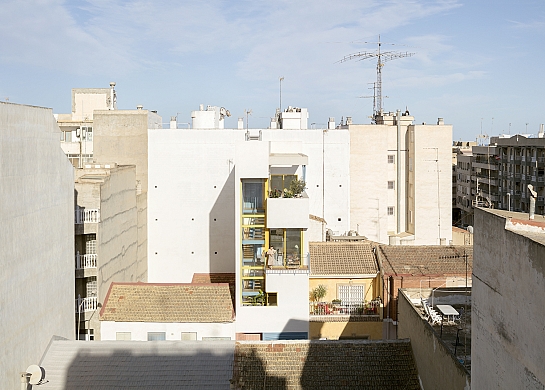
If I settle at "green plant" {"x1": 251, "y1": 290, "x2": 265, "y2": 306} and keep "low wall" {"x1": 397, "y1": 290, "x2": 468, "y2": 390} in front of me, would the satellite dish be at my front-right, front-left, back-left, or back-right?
front-right

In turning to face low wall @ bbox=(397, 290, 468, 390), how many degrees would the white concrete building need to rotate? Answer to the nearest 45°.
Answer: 0° — it already faces it

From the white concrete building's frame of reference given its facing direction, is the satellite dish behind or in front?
in front

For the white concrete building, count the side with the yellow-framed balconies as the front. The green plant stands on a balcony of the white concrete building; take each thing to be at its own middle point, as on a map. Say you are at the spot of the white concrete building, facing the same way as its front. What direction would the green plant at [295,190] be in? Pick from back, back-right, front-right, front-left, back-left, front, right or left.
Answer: front

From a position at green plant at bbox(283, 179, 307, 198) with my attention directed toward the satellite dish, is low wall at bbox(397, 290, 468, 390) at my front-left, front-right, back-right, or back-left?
front-left

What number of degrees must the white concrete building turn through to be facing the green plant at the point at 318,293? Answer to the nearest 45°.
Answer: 0° — it already faces it

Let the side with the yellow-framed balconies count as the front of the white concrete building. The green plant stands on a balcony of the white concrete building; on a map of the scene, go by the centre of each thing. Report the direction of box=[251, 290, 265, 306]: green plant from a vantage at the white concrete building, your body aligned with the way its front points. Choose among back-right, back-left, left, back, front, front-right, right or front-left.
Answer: front

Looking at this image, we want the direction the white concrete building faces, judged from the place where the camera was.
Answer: facing the viewer
